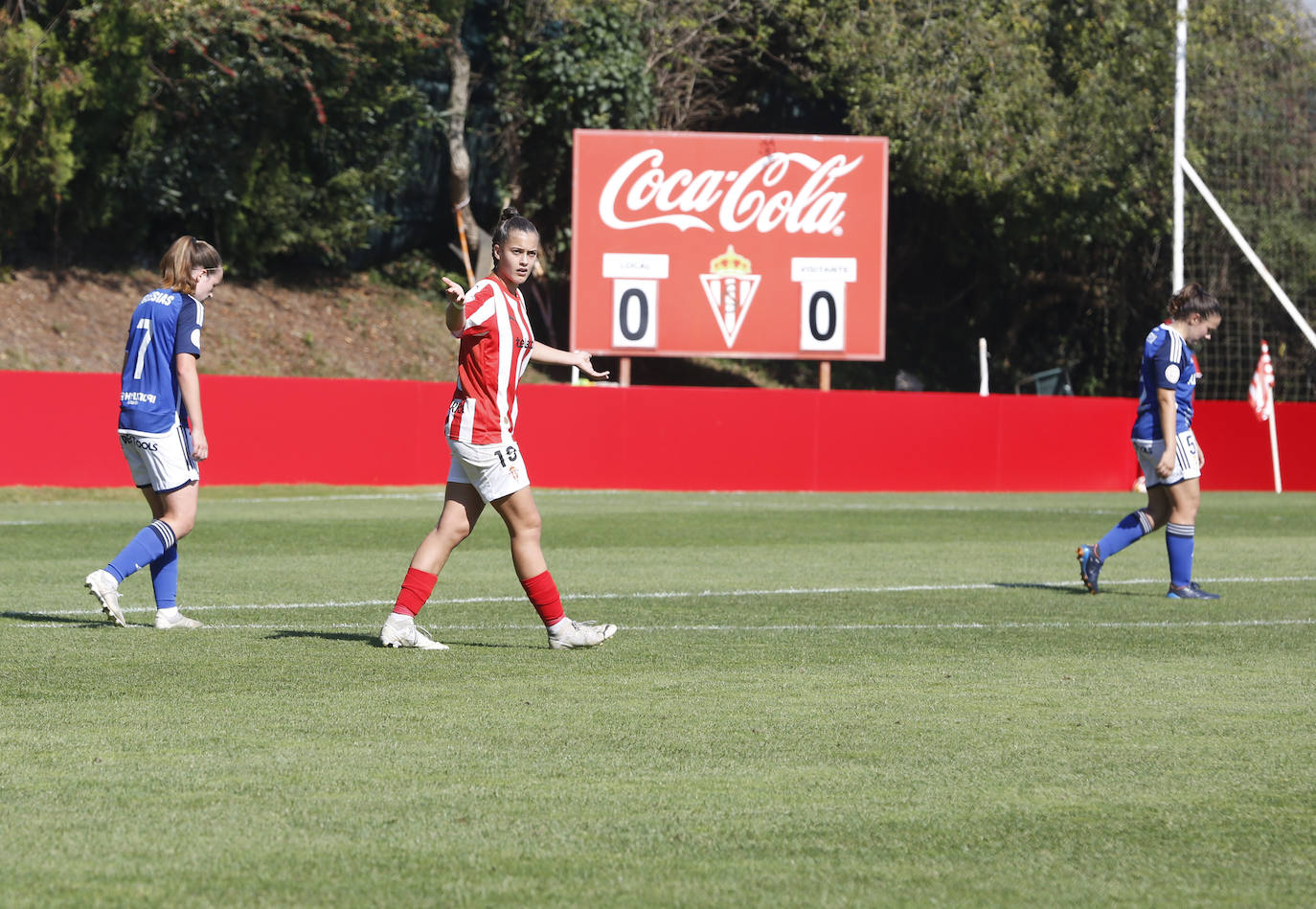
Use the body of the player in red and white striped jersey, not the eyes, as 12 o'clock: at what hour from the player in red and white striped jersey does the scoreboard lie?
The scoreboard is roughly at 8 o'clock from the player in red and white striped jersey.

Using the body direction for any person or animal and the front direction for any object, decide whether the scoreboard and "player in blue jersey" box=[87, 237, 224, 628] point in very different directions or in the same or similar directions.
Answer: very different directions

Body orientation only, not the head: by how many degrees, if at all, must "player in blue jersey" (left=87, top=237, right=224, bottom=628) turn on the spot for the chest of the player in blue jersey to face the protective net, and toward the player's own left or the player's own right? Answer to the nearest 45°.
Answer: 0° — they already face it

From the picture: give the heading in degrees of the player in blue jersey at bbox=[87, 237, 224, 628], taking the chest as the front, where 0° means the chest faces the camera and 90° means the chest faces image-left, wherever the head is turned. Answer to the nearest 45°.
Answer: approximately 225°

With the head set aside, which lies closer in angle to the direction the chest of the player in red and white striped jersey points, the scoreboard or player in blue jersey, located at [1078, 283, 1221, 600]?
the player in blue jersey

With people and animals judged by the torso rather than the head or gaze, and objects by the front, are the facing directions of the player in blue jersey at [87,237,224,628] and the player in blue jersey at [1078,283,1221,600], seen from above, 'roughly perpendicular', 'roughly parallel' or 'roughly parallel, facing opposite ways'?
roughly perpendicular

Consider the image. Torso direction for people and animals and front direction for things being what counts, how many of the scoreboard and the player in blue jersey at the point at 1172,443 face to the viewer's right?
1

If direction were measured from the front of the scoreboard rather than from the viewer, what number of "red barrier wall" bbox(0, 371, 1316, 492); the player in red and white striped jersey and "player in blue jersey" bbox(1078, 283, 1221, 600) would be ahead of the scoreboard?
3

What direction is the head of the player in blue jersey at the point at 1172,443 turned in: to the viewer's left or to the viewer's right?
to the viewer's right
